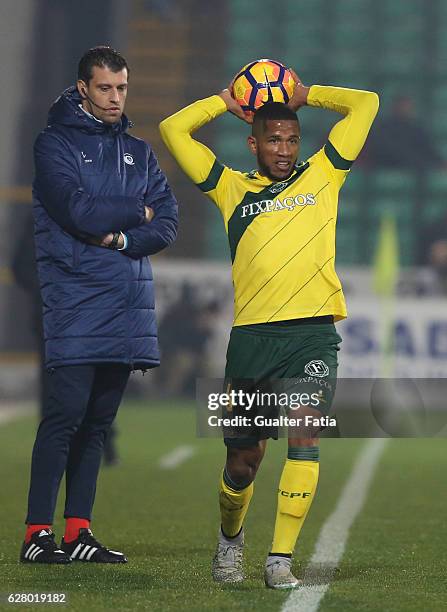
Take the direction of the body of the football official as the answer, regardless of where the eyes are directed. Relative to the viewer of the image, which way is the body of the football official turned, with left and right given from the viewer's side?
facing the viewer and to the right of the viewer

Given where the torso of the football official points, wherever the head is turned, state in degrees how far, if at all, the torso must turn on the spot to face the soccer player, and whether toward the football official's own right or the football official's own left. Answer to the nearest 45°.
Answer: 0° — they already face them

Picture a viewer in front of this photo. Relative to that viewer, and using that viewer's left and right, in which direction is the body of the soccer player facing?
facing the viewer

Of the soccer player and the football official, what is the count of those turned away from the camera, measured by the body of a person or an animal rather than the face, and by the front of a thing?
0
